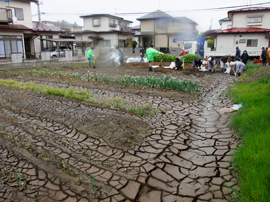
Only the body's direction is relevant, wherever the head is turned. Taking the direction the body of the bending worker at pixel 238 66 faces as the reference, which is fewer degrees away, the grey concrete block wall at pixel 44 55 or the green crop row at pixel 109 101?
the grey concrete block wall

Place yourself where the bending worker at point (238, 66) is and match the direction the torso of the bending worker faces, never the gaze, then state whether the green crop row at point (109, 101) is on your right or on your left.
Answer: on your left

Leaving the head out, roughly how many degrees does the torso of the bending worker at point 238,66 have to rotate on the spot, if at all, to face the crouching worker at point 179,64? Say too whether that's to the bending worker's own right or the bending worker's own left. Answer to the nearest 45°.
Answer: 0° — they already face them

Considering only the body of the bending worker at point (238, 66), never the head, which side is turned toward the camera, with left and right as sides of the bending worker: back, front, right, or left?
left

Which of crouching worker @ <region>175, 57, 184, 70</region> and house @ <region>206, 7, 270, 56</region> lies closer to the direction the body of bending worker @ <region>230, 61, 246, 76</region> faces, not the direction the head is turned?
the crouching worker
